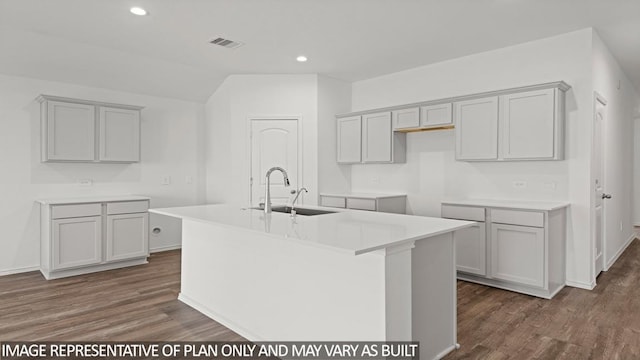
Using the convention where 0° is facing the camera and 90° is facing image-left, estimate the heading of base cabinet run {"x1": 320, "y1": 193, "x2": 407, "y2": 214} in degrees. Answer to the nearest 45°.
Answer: approximately 45°

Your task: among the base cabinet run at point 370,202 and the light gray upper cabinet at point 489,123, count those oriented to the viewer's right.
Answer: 0

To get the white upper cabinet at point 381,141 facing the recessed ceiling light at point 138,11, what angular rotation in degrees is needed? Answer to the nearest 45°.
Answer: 0° — it already faces it

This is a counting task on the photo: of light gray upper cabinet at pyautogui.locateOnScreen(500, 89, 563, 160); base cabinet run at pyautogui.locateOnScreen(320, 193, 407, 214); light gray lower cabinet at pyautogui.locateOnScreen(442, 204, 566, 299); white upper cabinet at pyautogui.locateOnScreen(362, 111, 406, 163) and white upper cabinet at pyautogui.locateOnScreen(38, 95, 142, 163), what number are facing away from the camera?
0

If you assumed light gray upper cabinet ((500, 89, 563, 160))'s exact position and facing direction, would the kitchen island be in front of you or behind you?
in front

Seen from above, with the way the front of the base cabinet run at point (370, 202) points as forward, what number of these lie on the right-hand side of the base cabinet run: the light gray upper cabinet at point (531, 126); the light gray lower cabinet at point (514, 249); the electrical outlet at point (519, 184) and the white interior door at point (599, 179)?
0

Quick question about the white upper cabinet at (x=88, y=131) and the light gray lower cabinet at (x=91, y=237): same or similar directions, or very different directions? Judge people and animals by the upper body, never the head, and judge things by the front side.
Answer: same or similar directions

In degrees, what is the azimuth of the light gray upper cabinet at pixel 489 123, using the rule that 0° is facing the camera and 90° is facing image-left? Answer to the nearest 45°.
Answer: approximately 45°

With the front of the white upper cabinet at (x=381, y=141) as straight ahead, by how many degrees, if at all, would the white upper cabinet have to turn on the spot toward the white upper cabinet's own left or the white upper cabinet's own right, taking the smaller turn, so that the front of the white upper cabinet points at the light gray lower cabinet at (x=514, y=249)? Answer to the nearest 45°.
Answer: approximately 90° to the white upper cabinet's own left

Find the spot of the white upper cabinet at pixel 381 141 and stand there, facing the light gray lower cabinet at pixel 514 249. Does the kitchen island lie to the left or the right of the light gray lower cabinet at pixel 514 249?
right

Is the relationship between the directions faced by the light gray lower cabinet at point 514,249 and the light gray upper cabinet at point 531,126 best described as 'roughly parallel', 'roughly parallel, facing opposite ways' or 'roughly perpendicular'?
roughly parallel

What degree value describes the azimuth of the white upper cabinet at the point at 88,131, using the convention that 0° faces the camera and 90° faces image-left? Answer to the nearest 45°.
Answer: approximately 315°

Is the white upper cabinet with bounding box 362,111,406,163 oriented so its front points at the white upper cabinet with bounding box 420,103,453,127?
no

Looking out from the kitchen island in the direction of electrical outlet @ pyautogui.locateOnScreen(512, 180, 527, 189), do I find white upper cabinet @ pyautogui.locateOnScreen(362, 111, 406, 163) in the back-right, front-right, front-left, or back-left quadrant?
front-left
